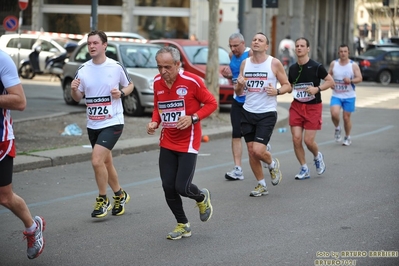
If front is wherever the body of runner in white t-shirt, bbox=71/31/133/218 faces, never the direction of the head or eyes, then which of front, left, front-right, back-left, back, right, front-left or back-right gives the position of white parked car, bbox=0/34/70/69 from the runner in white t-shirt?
back-right

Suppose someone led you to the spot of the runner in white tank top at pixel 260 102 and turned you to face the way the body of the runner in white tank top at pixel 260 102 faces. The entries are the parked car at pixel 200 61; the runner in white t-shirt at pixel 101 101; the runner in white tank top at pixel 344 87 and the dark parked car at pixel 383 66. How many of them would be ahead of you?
1

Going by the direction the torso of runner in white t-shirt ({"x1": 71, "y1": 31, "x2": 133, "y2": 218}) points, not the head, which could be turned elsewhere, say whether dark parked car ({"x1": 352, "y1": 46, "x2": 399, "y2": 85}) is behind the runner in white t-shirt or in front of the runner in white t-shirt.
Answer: behind

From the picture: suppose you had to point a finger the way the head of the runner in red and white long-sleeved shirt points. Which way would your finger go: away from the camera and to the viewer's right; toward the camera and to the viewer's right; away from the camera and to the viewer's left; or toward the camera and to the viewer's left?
toward the camera and to the viewer's left

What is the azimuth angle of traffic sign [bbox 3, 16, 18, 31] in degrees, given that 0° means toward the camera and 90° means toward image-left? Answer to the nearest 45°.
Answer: approximately 0°

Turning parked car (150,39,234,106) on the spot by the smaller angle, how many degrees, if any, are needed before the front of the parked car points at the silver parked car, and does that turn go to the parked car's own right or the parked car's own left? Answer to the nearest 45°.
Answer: approximately 90° to the parked car's own right

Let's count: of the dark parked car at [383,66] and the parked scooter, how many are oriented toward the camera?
0

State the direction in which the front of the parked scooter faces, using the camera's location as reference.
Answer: facing to the left of the viewer

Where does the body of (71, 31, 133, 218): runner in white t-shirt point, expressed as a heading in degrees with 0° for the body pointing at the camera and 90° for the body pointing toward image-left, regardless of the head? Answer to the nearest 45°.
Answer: approximately 45°
